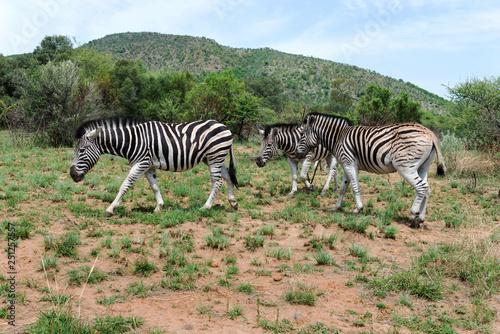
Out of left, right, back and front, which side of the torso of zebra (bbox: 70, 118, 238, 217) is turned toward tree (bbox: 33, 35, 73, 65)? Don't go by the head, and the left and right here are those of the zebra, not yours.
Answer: right

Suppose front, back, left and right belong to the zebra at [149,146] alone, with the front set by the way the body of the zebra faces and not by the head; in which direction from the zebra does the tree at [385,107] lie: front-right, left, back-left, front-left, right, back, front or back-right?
back-right

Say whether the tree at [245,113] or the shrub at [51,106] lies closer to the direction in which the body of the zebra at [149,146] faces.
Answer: the shrub

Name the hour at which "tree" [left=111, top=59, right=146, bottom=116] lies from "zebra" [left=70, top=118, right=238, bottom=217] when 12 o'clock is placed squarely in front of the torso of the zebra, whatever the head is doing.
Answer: The tree is roughly at 3 o'clock from the zebra.

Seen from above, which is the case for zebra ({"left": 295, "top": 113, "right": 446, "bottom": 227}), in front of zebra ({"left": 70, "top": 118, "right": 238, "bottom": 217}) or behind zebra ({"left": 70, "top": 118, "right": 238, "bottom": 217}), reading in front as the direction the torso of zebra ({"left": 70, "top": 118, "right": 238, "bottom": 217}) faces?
behind

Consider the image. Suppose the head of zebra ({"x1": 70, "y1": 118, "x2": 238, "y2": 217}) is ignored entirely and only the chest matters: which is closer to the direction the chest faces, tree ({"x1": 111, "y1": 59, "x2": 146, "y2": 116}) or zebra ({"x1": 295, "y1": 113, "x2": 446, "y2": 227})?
the tree

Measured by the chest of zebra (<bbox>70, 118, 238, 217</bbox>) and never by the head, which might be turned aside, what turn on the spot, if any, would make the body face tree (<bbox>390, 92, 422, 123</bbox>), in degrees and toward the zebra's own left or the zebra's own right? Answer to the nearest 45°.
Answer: approximately 135° to the zebra's own right

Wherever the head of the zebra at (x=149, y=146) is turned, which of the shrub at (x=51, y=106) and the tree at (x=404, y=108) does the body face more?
the shrub

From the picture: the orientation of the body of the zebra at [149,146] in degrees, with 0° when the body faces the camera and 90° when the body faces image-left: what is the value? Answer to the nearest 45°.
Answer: approximately 90°
